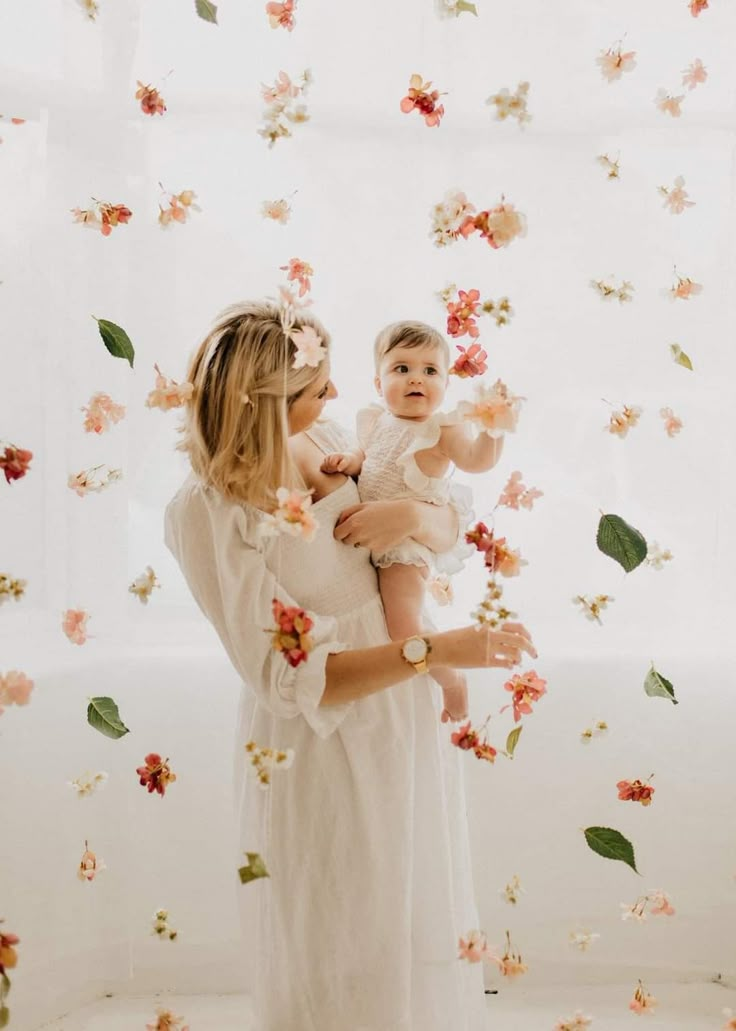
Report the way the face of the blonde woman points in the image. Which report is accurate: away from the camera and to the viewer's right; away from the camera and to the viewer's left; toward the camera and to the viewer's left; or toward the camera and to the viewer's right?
away from the camera and to the viewer's right

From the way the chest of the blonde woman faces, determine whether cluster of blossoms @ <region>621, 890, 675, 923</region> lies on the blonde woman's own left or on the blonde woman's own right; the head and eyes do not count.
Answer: on the blonde woman's own left

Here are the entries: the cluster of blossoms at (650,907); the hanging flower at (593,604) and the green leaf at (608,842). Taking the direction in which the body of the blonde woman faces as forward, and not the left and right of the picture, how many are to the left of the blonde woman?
3

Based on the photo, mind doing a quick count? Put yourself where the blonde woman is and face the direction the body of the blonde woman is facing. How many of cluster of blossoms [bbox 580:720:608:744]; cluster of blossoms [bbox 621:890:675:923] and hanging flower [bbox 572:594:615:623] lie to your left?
3

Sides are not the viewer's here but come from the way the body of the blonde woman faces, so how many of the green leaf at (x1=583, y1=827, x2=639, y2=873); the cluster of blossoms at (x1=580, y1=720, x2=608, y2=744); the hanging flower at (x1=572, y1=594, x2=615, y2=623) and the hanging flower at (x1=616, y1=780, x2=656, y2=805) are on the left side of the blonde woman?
4

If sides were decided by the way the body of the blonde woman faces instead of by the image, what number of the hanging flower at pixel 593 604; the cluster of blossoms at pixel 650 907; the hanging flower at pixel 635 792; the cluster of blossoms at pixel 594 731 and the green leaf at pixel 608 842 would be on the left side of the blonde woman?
5

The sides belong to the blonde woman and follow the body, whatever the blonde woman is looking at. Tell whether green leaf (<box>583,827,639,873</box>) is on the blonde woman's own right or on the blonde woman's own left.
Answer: on the blonde woman's own left

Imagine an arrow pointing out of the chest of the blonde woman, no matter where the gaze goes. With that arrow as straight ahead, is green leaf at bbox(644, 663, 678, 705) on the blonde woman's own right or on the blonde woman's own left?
on the blonde woman's own left

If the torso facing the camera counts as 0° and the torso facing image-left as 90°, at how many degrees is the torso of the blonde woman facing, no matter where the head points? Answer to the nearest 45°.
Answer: approximately 315°
